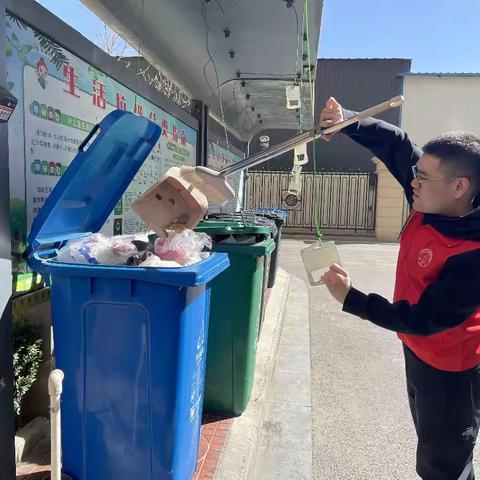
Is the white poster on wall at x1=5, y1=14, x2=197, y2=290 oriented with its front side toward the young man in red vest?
yes

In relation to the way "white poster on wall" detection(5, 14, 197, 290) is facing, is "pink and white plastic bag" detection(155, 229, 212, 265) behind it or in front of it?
in front

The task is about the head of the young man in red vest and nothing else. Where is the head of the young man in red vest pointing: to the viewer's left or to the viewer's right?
to the viewer's left

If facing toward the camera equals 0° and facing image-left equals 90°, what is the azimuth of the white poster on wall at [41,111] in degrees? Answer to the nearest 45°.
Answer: approximately 315°

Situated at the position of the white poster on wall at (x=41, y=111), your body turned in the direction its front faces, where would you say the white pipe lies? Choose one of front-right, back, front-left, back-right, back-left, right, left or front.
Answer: front-right
